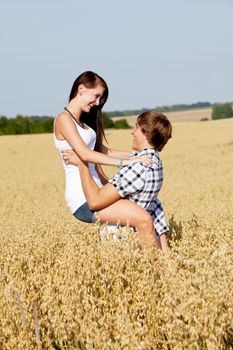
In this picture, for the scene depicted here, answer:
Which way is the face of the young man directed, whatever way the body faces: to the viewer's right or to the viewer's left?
to the viewer's left

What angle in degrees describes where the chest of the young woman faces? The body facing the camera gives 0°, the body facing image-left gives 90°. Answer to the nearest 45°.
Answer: approximately 270°
